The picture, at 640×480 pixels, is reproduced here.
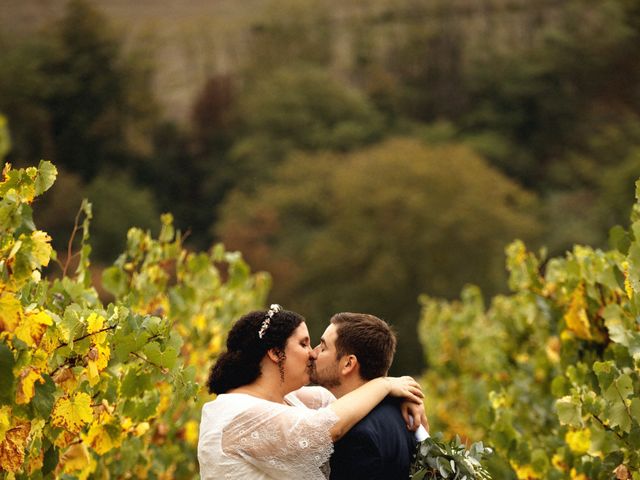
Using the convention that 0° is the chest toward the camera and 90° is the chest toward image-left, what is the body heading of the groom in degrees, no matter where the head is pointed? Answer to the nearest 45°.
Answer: approximately 90°

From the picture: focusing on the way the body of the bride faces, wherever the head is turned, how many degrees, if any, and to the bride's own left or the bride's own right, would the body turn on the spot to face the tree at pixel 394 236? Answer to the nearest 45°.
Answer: approximately 90° to the bride's own left

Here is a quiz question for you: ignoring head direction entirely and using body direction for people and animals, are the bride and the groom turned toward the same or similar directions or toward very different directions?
very different directions

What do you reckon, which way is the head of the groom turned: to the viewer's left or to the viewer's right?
to the viewer's left

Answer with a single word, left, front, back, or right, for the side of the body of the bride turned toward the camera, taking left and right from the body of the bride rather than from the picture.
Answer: right

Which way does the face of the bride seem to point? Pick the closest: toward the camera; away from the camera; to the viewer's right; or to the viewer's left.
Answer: to the viewer's right

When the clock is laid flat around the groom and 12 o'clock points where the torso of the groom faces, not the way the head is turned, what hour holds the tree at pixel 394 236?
The tree is roughly at 3 o'clock from the groom.
